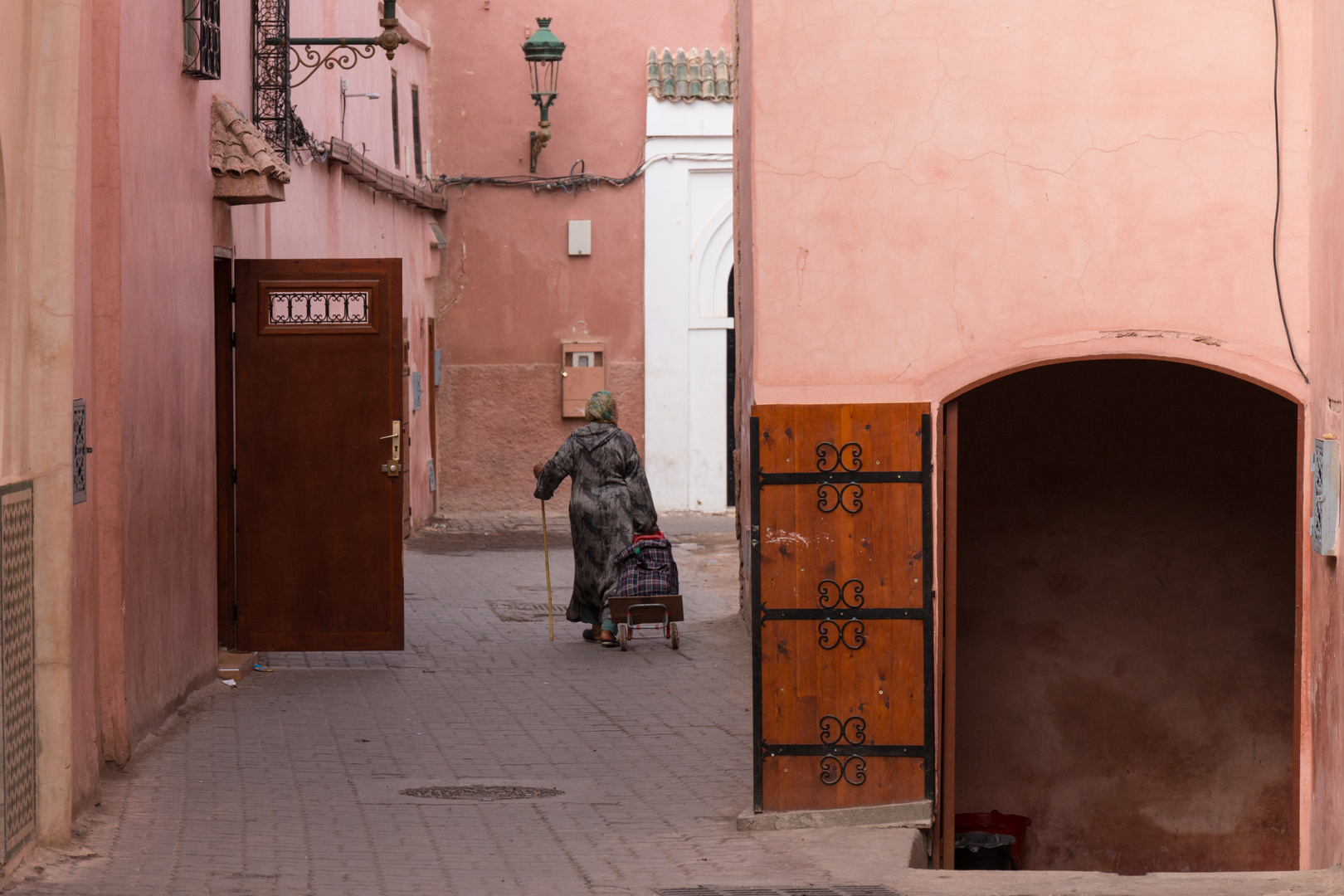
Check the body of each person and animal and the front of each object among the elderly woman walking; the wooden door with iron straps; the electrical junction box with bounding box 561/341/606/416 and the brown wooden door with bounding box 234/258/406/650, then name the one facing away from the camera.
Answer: the elderly woman walking

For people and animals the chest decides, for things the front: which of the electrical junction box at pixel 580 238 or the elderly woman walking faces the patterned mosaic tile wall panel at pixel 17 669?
the electrical junction box

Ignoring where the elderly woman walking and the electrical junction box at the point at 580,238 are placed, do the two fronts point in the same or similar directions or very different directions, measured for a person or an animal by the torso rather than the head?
very different directions

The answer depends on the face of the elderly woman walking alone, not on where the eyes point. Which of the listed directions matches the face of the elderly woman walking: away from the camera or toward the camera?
away from the camera

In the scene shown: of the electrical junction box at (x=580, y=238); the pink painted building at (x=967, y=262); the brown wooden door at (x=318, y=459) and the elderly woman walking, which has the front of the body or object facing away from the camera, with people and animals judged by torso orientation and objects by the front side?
the elderly woman walking

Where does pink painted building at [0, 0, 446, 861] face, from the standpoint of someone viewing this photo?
facing to the right of the viewer

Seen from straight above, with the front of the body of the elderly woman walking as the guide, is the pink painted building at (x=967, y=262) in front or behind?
behind

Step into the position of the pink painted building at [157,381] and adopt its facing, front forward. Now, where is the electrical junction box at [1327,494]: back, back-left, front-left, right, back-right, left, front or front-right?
front-right

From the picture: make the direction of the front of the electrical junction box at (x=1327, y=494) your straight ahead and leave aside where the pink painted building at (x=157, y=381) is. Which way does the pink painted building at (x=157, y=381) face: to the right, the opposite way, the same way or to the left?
the opposite way

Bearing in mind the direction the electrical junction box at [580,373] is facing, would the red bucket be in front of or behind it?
in front

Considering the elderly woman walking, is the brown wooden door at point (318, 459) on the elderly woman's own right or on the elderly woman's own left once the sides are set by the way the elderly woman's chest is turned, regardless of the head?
on the elderly woman's own left

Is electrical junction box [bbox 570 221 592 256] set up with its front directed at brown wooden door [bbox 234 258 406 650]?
yes

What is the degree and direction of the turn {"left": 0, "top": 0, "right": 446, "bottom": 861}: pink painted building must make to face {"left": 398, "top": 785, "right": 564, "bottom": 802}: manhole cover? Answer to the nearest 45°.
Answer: approximately 45° to its right

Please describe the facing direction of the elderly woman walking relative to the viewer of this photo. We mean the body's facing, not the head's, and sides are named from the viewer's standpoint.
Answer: facing away from the viewer

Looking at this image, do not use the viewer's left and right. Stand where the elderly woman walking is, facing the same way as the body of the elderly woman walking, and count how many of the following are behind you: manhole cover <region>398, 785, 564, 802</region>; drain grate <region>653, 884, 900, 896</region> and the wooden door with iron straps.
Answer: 3

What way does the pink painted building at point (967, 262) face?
toward the camera
